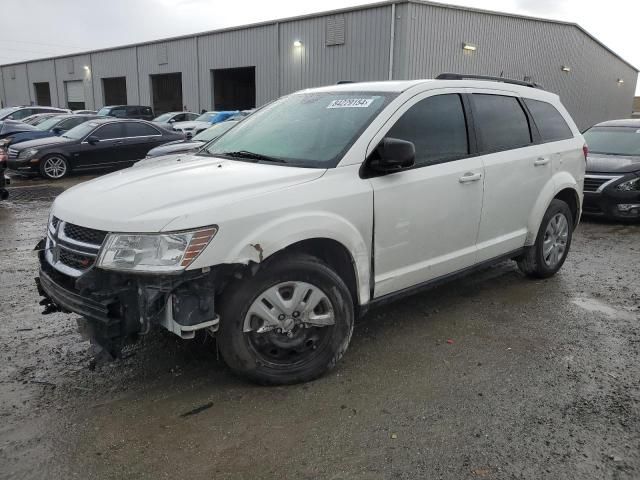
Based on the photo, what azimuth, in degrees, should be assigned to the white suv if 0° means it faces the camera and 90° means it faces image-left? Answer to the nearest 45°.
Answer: approximately 45°

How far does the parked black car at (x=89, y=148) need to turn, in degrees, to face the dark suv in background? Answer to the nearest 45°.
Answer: approximately 135° to its right

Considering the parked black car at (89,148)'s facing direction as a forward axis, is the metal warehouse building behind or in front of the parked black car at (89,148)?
behind

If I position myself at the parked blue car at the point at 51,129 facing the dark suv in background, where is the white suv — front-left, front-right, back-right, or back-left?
back-right

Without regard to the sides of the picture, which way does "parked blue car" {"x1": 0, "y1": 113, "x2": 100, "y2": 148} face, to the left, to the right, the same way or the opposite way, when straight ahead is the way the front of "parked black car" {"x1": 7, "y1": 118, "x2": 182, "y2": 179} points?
the same way

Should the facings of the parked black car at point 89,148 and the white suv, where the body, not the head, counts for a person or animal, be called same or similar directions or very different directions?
same or similar directions

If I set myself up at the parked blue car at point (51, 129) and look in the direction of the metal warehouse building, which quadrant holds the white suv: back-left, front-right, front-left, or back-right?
back-right

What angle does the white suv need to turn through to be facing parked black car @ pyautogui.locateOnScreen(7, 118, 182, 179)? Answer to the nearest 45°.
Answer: approximately 90° to its right

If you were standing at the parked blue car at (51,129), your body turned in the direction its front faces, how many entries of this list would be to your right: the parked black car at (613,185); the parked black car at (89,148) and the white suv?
0

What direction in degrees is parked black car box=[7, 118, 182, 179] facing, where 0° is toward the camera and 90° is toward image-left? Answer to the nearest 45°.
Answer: approximately 45°

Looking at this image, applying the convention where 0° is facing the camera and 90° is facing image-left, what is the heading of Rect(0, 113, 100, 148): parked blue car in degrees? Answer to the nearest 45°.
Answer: approximately 45°

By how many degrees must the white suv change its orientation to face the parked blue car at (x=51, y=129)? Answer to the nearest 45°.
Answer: approximately 90° to its right

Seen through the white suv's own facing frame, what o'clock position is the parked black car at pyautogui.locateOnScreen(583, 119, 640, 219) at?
The parked black car is roughly at 6 o'clock from the white suv.
